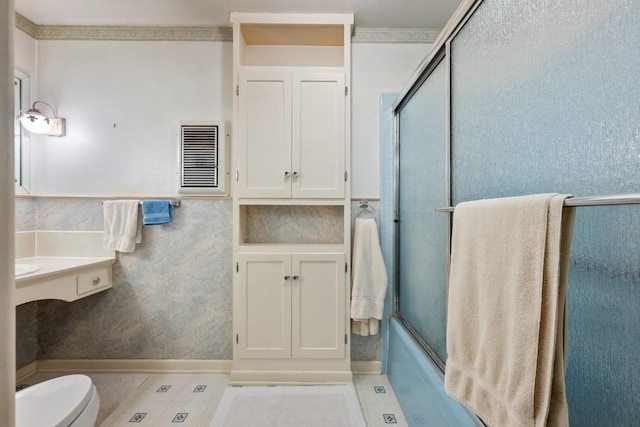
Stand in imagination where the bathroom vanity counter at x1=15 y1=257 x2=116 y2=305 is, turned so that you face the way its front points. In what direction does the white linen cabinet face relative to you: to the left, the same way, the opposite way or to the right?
to the right

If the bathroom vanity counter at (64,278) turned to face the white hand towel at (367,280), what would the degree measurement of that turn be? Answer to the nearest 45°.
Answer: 0° — it already faces it

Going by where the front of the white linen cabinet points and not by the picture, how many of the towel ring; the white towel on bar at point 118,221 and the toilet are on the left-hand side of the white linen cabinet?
1

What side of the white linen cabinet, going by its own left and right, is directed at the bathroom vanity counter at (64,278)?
right

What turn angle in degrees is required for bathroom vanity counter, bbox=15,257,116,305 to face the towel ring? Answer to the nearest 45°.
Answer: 0° — it already faces it

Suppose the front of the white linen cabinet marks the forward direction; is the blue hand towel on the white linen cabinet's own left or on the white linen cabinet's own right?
on the white linen cabinet's own right

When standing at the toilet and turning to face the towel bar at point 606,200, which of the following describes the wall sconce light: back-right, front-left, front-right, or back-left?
back-left
